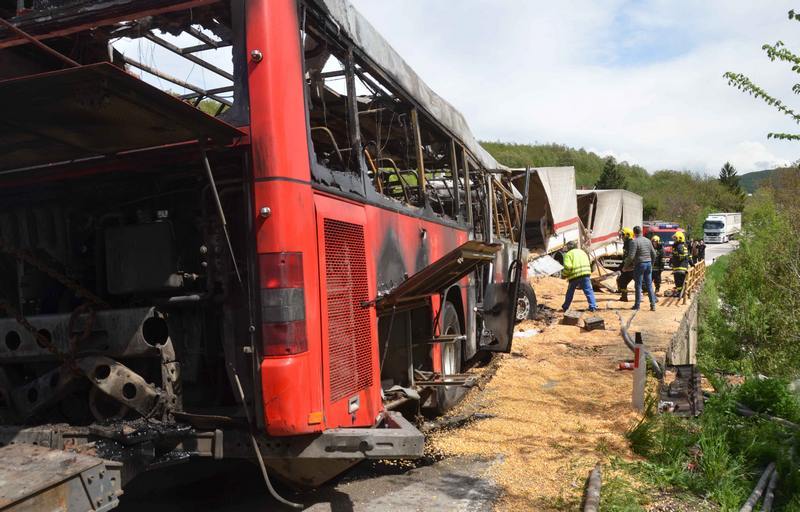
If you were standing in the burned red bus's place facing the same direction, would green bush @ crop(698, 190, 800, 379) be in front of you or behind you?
in front

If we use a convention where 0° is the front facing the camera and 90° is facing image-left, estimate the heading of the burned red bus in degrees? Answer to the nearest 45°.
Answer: approximately 225°

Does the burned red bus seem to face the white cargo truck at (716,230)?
yes

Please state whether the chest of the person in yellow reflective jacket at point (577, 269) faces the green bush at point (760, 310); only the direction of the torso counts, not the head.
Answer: no

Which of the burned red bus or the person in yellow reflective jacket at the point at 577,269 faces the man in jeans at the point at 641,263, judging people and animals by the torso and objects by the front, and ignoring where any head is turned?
the burned red bus

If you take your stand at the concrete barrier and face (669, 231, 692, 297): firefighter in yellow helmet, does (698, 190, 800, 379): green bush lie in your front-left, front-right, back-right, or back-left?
front-right

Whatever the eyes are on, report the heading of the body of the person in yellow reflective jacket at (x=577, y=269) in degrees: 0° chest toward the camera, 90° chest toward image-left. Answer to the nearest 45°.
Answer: approximately 135°

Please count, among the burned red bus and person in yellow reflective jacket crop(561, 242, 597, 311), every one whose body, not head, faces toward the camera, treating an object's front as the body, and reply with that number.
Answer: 0

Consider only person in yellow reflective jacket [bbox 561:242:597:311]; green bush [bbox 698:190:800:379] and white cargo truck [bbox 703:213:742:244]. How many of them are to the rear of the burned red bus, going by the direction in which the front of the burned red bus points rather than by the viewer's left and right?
0

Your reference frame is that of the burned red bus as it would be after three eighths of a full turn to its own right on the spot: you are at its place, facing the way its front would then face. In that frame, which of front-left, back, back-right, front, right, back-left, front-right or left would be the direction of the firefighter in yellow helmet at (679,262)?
back-left

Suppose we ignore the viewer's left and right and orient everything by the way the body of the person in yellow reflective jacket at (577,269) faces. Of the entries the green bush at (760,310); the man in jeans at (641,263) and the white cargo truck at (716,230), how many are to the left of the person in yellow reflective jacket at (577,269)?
0

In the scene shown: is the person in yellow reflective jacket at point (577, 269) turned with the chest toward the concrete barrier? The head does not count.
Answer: no

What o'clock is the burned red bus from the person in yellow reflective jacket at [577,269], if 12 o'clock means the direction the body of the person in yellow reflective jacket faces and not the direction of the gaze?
The burned red bus is roughly at 8 o'clock from the person in yellow reflective jacket.

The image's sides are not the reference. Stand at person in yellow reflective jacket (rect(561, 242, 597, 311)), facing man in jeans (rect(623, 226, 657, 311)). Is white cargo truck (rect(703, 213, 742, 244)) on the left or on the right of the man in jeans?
left
